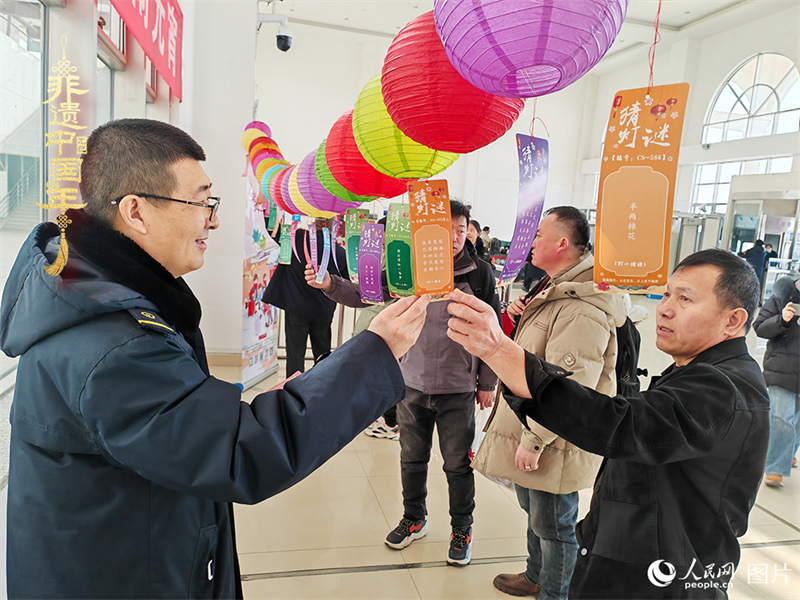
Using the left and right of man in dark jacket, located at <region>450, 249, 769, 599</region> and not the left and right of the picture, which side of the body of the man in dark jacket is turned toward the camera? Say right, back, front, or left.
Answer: left

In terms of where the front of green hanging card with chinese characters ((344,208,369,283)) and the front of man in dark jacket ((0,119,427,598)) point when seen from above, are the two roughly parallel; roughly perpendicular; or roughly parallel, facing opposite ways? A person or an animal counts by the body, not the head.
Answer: roughly perpendicular

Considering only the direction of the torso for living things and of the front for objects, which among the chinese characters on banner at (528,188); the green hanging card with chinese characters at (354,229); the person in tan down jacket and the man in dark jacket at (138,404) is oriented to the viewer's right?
the man in dark jacket

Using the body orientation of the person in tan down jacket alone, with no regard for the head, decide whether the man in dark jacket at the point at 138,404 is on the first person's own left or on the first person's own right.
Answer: on the first person's own left

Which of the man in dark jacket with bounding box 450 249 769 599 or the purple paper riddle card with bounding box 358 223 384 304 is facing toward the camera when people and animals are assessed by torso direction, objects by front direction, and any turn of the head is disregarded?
the purple paper riddle card

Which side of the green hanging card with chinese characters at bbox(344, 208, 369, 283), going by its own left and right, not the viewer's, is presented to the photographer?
front

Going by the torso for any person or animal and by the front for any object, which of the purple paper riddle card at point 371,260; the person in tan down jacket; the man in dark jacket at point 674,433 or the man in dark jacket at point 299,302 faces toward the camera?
the purple paper riddle card

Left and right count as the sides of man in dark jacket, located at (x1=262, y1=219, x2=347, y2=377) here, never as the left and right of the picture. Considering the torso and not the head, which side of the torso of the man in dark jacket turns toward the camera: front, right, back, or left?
back

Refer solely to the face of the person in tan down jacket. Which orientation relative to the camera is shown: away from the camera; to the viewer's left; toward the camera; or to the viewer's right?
to the viewer's left

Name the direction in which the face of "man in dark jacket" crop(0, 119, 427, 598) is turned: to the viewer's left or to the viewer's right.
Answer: to the viewer's right

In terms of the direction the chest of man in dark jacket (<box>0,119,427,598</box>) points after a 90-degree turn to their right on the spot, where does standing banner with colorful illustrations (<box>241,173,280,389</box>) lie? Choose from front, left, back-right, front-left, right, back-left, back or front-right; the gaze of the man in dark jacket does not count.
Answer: back

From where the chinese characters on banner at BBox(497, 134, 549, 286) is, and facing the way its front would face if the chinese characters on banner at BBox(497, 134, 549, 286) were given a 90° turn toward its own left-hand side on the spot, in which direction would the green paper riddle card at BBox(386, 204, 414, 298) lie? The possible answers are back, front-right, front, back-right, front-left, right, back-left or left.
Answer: back-left

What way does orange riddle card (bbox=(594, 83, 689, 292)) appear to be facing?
toward the camera

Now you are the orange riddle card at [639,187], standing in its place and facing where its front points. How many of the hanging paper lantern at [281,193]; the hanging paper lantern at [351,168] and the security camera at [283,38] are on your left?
0
